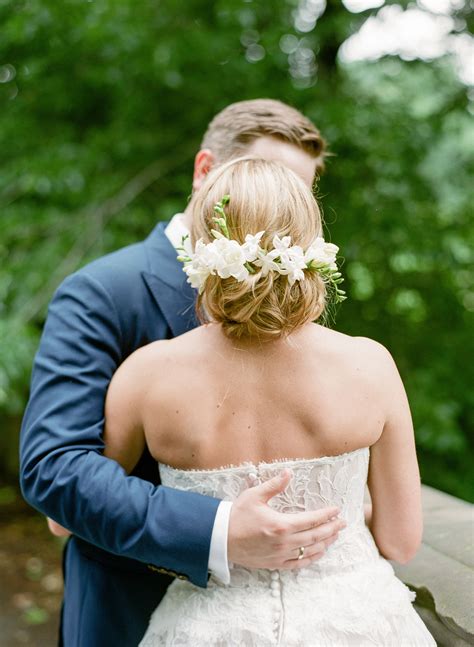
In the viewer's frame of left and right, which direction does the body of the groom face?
facing the viewer and to the right of the viewer

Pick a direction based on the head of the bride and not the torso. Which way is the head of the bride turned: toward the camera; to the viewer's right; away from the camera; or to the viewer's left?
away from the camera

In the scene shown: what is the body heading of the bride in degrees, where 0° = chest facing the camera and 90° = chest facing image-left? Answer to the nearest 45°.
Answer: approximately 180°
